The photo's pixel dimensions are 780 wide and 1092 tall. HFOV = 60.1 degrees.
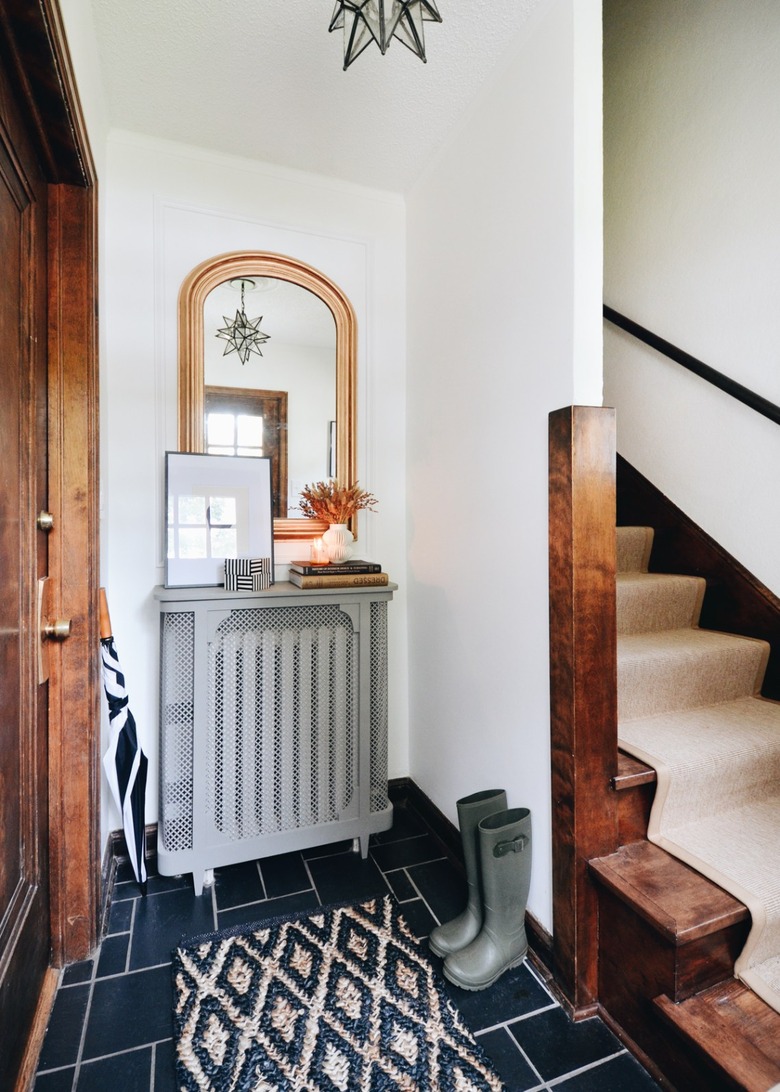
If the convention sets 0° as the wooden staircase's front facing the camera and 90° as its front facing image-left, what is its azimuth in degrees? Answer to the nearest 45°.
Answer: approximately 315°

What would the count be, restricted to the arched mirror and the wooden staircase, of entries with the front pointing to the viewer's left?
0

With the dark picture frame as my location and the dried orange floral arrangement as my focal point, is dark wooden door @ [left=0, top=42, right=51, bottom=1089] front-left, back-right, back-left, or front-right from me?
back-right

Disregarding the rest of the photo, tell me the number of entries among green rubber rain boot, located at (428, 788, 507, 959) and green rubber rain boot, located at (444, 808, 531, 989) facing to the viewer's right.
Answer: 0

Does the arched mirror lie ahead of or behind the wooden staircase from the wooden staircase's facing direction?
behind

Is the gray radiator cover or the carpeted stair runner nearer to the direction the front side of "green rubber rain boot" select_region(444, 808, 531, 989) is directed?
the gray radiator cover

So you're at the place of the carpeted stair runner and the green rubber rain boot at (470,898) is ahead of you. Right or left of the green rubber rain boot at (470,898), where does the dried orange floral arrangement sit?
right
